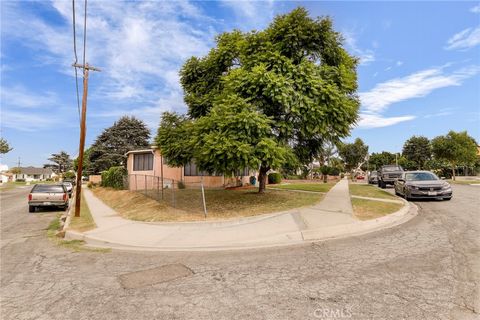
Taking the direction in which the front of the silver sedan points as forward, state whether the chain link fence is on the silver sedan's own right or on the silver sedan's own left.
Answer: on the silver sedan's own right

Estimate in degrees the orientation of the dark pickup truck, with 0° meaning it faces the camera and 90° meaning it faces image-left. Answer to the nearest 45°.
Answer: approximately 315°

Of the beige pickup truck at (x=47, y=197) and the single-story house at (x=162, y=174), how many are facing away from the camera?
1

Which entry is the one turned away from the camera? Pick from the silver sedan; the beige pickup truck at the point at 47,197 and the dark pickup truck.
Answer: the beige pickup truck

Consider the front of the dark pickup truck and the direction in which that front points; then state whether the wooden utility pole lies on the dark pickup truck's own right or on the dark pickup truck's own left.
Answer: on the dark pickup truck's own right

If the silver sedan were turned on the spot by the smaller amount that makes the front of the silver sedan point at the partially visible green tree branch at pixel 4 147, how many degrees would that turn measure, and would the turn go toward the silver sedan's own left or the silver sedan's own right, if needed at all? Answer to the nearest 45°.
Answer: approximately 135° to the silver sedan's own right

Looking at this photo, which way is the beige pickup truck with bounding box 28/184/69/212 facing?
away from the camera

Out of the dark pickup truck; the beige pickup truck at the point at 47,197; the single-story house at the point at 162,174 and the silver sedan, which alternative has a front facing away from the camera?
the beige pickup truck

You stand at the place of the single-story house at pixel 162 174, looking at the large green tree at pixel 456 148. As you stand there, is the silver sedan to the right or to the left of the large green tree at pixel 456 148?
right

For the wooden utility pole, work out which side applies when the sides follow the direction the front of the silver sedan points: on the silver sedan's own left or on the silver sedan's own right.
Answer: on the silver sedan's own right

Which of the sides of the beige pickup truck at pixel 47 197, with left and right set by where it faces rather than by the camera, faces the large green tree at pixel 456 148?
right

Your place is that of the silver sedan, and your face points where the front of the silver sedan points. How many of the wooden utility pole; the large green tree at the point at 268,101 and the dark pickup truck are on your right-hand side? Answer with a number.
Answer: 2

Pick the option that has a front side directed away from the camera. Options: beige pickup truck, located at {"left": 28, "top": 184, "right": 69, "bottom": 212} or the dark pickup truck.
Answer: the beige pickup truck
